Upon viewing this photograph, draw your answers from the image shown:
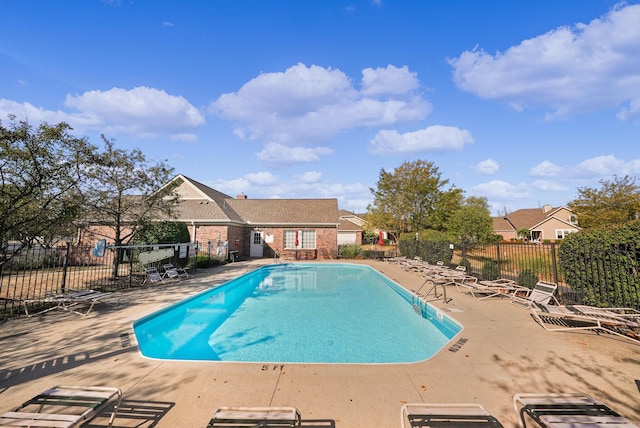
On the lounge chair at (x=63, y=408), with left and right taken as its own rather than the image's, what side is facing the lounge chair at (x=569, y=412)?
right

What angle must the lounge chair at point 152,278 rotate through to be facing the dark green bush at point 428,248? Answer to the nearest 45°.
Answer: approximately 45° to its left

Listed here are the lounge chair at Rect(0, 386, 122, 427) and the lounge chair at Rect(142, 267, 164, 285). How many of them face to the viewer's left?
0

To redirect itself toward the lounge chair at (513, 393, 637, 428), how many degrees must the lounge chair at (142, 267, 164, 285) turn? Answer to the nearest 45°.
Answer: approximately 45° to its right

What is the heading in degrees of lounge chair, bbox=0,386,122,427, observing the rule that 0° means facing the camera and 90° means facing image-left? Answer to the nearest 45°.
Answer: approximately 225°

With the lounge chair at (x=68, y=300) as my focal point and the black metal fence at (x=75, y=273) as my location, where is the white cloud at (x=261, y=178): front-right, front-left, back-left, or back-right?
back-left

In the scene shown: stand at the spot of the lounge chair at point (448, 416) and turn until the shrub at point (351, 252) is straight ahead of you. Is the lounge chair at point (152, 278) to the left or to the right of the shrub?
left

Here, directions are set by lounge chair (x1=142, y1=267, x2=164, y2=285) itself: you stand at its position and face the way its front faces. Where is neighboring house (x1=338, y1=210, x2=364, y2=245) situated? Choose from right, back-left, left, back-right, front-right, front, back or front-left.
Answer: left
